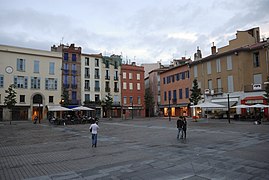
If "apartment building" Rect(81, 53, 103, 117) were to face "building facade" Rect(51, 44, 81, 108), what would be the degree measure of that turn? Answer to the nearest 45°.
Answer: approximately 45° to its right

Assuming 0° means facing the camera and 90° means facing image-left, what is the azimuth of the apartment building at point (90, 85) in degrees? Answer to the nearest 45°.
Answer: approximately 0°

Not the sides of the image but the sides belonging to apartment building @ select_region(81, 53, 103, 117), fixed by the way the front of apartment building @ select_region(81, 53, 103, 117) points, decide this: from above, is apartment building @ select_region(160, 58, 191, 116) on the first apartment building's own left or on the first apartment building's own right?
on the first apartment building's own left

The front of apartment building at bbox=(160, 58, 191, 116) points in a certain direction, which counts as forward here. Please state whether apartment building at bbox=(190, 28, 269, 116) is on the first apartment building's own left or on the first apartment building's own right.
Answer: on the first apartment building's own left

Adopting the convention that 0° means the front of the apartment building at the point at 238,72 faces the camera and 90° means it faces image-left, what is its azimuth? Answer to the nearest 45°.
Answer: approximately 45°

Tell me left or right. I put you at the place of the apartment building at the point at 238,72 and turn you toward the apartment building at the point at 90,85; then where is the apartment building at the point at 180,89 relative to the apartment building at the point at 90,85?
right

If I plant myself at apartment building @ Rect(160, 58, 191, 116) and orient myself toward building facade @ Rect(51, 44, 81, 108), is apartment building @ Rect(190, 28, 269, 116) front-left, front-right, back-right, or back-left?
back-left

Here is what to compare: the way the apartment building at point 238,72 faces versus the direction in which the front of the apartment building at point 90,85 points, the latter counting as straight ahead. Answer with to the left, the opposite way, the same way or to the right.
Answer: to the right

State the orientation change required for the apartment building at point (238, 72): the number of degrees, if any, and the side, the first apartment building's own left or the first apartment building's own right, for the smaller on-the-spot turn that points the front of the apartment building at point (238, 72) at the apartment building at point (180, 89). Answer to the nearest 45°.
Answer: approximately 90° to the first apartment building's own right

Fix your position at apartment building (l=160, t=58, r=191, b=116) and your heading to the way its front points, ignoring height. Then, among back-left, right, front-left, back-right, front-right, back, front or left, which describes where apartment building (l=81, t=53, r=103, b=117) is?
front-right

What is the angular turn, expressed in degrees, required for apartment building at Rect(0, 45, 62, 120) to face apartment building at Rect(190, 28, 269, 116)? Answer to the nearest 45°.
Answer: approximately 45° to its left
